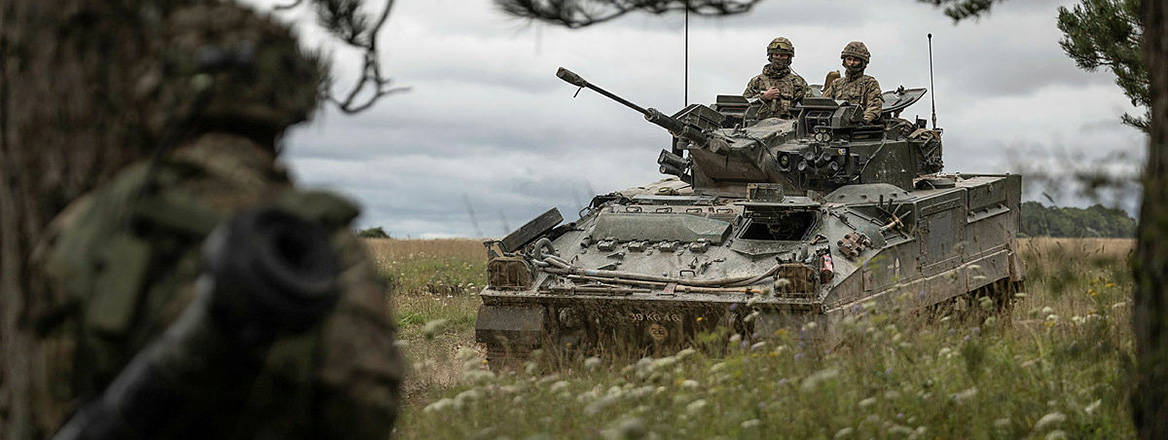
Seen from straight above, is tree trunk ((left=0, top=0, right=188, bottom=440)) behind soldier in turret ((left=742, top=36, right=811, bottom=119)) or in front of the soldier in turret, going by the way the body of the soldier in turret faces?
in front

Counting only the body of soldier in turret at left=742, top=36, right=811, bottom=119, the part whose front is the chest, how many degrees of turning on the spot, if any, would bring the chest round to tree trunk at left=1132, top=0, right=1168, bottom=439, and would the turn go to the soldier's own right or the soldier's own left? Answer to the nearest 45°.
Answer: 0° — they already face it

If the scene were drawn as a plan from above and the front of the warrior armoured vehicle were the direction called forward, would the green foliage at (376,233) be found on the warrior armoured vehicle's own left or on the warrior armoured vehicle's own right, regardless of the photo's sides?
on the warrior armoured vehicle's own right

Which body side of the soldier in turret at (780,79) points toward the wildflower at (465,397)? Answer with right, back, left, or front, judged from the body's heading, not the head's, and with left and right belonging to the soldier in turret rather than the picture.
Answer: front

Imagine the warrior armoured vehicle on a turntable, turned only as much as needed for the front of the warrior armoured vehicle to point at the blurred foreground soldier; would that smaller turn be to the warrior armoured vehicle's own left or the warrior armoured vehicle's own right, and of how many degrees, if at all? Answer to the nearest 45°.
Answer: approximately 45° to the warrior armoured vehicle's own left

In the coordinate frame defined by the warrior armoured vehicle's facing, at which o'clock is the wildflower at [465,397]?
The wildflower is roughly at 11 o'clock from the warrior armoured vehicle.

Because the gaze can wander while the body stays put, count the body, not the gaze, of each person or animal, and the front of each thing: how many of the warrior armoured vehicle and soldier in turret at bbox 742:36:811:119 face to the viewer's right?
0

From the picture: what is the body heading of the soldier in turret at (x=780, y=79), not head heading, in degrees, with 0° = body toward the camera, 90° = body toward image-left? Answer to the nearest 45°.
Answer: approximately 0°

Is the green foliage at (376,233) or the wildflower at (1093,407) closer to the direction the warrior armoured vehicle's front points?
the wildflower

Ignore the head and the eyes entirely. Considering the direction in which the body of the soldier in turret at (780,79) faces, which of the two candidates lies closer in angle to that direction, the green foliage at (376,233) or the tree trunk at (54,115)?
the tree trunk

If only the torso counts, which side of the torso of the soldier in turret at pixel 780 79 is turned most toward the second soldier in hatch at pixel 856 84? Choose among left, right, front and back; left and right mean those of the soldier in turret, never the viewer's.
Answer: left

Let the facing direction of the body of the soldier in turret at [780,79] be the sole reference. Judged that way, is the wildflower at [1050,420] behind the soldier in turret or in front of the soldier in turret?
in front

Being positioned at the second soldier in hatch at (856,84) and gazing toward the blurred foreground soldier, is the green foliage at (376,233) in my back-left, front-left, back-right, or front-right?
back-right

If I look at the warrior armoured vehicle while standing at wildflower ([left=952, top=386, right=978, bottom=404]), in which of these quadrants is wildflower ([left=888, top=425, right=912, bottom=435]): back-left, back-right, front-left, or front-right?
back-left
